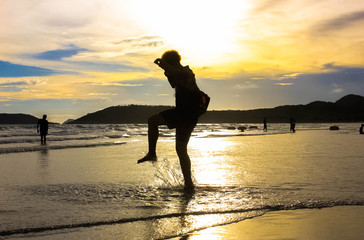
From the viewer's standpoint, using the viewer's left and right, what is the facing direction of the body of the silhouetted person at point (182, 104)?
facing to the left of the viewer

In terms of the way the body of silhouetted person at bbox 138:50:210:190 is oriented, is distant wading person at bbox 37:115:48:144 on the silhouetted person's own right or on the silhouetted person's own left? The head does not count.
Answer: on the silhouetted person's own right

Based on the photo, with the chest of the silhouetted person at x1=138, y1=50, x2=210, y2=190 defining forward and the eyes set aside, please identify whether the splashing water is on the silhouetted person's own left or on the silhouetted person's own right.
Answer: on the silhouetted person's own right
